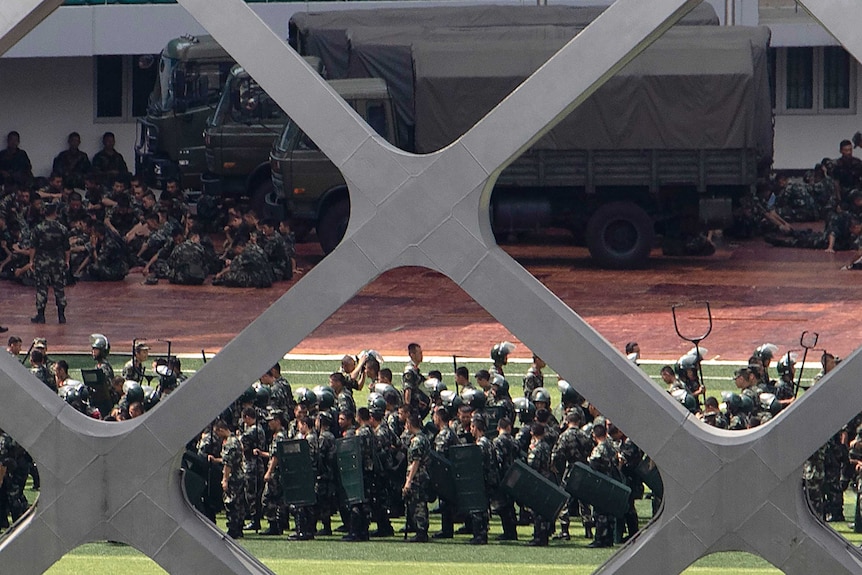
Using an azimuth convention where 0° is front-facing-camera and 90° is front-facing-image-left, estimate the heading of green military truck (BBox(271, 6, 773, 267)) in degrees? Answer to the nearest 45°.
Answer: approximately 90°

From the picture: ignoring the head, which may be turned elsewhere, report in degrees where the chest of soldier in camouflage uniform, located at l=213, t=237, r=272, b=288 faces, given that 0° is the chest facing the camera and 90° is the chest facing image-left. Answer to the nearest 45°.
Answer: approximately 90°
